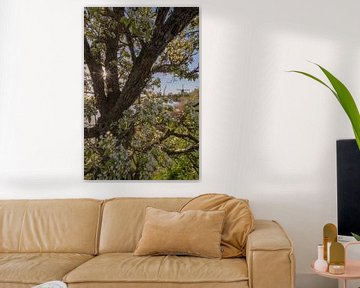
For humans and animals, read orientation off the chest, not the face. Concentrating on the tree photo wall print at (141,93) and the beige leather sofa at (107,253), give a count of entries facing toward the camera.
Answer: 2

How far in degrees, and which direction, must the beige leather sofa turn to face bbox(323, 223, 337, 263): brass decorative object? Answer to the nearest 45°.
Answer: approximately 90° to its left

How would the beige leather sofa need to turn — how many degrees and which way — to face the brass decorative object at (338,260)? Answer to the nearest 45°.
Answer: approximately 90° to its left

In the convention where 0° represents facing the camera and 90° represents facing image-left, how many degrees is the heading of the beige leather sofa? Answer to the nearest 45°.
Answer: approximately 0°

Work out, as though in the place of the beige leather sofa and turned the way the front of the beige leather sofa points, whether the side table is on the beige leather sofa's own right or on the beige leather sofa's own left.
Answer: on the beige leather sofa's own left

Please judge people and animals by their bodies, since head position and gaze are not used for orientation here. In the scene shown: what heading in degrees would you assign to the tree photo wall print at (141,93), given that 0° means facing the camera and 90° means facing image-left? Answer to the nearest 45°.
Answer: approximately 0°
